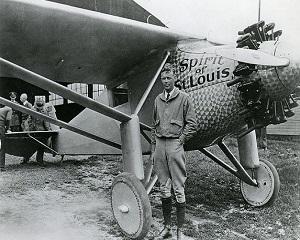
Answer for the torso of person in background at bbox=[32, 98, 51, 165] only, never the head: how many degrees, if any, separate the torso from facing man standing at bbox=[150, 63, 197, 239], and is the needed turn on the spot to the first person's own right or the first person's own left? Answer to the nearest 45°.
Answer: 0° — they already face them

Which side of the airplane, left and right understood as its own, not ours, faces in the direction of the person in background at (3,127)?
back

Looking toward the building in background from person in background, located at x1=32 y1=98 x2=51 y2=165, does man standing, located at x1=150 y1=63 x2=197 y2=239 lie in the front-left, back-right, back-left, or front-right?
back-right

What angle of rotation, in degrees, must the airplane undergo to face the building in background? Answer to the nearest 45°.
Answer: approximately 135° to its left

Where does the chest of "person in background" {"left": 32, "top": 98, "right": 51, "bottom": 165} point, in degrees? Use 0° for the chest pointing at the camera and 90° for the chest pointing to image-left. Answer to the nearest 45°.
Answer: approximately 0°
